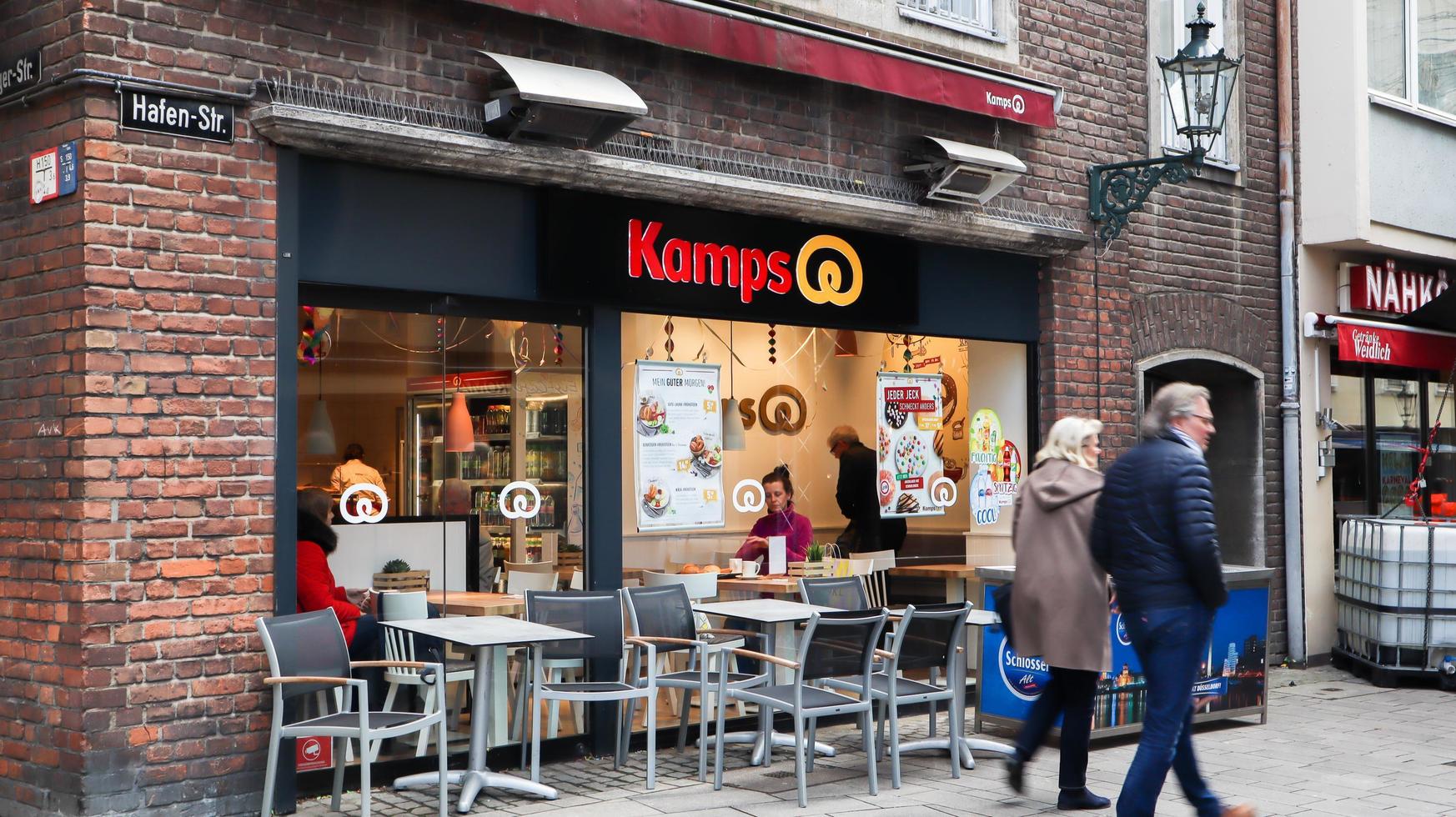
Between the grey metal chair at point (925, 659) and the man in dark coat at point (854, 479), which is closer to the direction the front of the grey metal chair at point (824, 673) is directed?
the man in dark coat

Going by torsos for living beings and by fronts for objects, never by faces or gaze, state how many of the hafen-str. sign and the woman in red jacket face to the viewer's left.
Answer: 0

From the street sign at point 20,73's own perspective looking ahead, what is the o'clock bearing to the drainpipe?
The drainpipe is roughly at 7 o'clock from the street sign.

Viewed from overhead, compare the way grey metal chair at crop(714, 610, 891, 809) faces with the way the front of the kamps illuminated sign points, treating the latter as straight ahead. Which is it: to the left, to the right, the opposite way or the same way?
the opposite way

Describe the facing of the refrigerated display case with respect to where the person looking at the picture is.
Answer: facing the viewer

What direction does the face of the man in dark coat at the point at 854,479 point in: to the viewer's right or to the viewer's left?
to the viewer's left

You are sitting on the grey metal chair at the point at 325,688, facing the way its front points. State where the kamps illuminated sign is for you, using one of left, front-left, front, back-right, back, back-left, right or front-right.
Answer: left

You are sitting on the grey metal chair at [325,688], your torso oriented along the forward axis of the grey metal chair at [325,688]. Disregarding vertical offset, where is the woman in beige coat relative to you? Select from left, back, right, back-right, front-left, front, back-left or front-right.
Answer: front-left

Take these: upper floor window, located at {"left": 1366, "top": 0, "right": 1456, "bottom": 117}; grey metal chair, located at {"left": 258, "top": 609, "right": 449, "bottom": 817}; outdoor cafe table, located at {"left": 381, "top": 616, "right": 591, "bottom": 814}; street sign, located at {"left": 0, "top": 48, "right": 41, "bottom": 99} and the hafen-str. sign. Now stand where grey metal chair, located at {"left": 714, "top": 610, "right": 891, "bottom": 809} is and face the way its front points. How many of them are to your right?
1

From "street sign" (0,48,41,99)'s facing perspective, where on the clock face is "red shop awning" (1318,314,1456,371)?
The red shop awning is roughly at 7 o'clock from the street sign.

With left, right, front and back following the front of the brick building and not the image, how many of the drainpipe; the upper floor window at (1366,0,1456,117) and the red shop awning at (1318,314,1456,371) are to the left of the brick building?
3

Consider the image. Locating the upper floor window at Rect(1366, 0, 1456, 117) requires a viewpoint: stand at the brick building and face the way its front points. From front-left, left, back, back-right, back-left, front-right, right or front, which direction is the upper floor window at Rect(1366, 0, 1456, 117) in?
left

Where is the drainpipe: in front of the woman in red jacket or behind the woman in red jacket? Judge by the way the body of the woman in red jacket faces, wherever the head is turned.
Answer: in front
